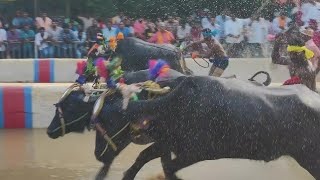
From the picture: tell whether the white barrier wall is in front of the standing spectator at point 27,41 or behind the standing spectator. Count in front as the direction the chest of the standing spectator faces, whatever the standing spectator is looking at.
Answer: in front

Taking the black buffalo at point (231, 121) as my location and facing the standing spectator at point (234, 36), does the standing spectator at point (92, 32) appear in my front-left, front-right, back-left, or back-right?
front-left

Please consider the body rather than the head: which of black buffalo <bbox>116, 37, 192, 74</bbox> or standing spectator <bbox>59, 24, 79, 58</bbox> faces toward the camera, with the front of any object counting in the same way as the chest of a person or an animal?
the standing spectator

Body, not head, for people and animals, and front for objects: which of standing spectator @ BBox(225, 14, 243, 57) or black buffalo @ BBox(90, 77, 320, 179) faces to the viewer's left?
the black buffalo

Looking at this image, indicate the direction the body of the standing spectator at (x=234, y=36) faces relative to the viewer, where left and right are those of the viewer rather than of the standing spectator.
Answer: facing the viewer

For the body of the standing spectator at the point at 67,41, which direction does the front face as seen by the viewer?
toward the camera

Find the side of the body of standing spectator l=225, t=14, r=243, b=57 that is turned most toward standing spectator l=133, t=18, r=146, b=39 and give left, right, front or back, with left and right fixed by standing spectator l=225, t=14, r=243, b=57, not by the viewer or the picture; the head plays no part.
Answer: right

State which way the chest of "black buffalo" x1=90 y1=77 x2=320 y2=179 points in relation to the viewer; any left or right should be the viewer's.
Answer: facing to the left of the viewer

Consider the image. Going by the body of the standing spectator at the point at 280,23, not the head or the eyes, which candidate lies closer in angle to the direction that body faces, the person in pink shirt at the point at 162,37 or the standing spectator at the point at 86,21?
the person in pink shirt

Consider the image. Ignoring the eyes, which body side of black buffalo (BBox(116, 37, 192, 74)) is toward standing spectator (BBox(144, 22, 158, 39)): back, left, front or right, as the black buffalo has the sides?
right

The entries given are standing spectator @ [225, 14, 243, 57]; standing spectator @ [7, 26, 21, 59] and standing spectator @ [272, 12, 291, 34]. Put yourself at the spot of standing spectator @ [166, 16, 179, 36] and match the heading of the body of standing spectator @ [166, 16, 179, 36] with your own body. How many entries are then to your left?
2

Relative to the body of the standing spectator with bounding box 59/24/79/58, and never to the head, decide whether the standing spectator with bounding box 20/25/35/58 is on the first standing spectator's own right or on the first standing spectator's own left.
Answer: on the first standing spectator's own right

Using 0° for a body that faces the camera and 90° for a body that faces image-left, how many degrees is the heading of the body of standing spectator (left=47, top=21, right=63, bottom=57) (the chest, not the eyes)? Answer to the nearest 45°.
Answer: approximately 0°

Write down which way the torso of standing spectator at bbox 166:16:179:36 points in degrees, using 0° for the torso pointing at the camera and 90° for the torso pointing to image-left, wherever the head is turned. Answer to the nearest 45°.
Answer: approximately 0°
